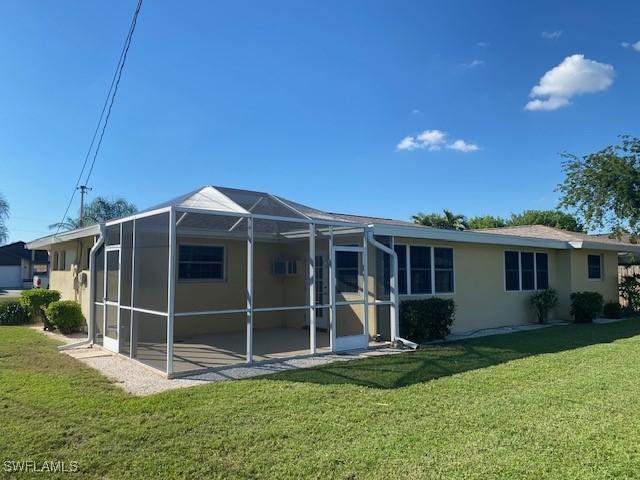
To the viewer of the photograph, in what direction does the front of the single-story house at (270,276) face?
facing away from the viewer and to the left of the viewer

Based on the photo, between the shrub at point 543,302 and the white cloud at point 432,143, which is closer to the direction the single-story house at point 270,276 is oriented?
the white cloud

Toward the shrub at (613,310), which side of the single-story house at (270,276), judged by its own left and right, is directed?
right

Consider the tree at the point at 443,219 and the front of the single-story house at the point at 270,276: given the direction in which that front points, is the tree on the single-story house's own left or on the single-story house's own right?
on the single-story house's own right
